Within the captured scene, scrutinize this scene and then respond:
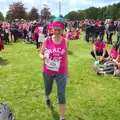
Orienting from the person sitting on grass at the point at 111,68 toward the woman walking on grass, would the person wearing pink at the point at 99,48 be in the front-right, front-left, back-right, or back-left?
back-right

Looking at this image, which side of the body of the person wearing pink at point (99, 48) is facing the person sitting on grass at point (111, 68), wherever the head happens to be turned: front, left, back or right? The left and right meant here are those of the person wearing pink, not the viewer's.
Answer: front

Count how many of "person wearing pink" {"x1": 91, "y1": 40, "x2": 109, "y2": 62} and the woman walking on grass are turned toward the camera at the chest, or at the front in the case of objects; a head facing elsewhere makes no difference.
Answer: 2

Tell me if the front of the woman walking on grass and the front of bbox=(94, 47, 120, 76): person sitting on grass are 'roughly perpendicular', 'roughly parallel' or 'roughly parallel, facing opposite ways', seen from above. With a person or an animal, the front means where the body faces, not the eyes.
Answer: roughly perpendicular

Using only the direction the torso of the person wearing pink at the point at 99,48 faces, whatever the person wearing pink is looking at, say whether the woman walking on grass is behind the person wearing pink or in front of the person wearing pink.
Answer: in front

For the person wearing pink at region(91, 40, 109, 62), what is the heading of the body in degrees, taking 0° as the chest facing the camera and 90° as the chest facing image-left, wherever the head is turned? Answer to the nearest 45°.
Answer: approximately 0°

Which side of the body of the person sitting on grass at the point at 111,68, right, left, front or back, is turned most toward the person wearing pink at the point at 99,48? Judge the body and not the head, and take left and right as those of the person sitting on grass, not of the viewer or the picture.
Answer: right

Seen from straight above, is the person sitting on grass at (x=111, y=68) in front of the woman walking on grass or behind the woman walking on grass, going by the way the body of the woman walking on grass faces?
behind

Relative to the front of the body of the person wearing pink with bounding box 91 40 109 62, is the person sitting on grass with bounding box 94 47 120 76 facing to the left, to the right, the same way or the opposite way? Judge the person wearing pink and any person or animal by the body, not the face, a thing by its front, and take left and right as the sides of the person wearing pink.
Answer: to the right

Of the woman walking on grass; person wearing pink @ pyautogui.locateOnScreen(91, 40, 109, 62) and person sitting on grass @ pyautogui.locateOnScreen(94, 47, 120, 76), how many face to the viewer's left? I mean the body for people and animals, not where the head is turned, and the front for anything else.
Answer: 1

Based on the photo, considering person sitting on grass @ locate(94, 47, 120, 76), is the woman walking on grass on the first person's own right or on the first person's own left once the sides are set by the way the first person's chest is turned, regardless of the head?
on the first person's own left

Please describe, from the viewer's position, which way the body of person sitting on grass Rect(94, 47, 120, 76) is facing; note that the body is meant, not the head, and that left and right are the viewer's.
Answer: facing to the left of the viewer
